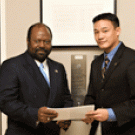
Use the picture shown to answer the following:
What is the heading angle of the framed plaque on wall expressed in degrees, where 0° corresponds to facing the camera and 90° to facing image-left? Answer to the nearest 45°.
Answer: approximately 0°

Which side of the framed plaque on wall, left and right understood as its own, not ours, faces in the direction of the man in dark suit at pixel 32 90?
front

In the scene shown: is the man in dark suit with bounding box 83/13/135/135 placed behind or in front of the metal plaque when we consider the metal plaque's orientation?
in front

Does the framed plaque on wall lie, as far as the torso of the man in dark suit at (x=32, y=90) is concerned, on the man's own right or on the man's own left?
on the man's own left

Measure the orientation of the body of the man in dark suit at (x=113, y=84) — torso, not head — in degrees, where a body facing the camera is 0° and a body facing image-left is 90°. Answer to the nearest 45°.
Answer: approximately 45°

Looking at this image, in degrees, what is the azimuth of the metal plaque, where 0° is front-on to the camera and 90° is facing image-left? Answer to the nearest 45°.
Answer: approximately 0°

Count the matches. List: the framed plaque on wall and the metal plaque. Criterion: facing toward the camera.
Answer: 2

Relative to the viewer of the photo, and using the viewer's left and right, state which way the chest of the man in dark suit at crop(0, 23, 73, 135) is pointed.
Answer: facing the viewer and to the right of the viewer
